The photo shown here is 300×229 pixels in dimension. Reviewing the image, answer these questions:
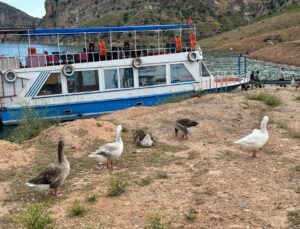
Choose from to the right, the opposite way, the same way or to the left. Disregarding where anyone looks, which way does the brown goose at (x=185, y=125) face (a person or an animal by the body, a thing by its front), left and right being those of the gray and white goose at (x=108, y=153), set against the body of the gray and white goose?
the opposite way

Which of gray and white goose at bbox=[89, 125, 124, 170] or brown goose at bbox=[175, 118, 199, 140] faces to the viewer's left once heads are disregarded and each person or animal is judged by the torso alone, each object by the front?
the brown goose

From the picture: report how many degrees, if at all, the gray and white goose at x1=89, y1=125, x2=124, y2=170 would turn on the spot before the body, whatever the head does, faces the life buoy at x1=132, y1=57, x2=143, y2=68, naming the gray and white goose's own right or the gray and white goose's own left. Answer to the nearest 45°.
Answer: approximately 90° to the gray and white goose's own left

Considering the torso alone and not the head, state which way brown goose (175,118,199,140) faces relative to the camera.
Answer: to the viewer's left

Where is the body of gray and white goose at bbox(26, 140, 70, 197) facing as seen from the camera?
to the viewer's right

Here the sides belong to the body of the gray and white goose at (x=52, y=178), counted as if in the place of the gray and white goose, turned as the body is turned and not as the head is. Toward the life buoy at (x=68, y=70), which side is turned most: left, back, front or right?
left

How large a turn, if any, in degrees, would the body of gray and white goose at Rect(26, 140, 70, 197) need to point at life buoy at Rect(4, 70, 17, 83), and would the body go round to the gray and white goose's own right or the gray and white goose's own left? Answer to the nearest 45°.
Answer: approximately 90° to the gray and white goose's own left

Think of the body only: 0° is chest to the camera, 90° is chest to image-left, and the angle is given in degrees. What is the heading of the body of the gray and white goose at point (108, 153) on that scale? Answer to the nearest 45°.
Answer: approximately 270°

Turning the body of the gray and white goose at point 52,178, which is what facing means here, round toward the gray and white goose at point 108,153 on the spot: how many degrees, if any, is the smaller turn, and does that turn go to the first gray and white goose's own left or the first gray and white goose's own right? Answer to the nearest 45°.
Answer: approximately 45° to the first gray and white goose's own left

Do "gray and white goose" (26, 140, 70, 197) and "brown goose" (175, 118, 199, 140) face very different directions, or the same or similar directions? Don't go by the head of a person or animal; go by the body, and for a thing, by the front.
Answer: very different directions

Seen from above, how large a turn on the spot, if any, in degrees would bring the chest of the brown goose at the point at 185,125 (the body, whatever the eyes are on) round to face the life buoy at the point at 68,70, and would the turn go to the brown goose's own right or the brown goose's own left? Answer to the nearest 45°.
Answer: approximately 45° to the brown goose's own right
